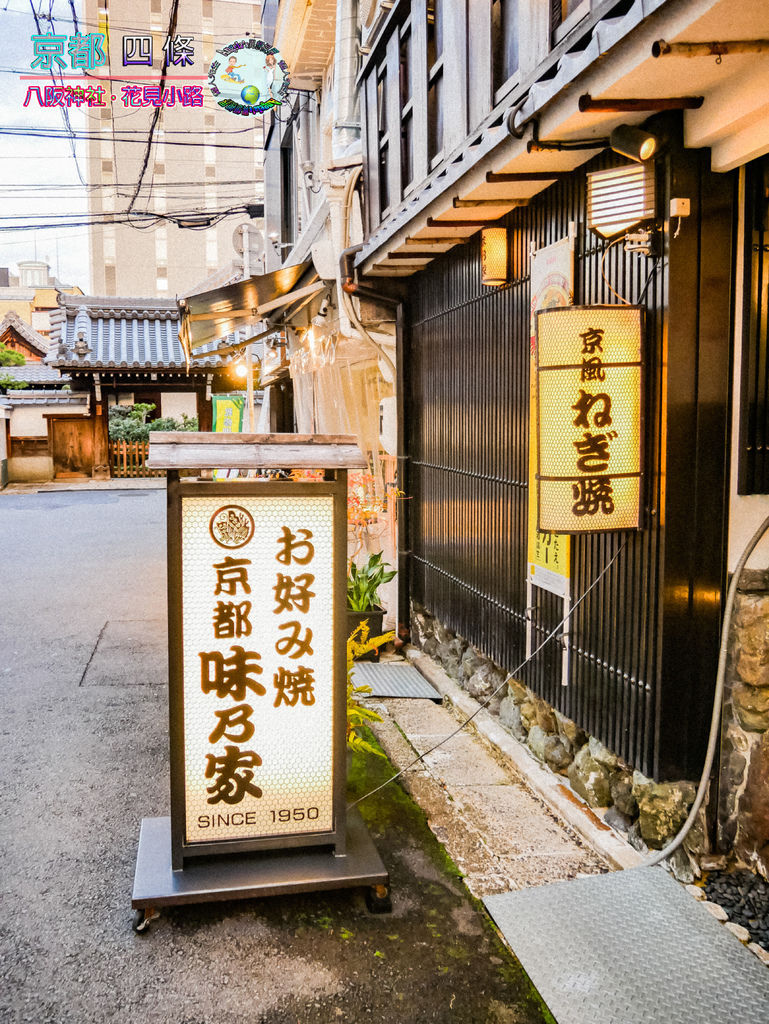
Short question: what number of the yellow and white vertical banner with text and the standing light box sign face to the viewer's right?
0

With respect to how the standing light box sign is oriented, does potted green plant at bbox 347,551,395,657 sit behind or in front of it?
behind

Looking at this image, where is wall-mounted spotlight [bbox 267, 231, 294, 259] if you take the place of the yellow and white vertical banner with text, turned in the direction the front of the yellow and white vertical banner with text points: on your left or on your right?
on your right

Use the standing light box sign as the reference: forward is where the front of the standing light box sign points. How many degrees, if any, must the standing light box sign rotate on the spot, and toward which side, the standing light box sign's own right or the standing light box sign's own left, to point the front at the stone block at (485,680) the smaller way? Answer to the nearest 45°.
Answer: approximately 135° to the standing light box sign's own left

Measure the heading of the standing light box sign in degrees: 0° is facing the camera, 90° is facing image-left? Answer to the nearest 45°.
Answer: approximately 0°

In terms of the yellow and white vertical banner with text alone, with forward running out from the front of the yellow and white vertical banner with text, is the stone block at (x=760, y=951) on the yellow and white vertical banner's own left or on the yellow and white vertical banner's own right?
on the yellow and white vertical banner's own left

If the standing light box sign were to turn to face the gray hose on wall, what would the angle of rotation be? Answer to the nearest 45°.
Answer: approximately 90° to its left

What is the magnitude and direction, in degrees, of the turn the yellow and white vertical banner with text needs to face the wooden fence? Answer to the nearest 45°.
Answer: approximately 90° to its right

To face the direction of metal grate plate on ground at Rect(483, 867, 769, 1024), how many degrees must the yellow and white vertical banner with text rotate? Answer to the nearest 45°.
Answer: approximately 45° to its left

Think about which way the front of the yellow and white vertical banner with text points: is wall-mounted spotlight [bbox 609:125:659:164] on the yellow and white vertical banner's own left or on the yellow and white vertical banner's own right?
on the yellow and white vertical banner's own left

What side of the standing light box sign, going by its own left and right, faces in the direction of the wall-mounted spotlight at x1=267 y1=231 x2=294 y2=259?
back
